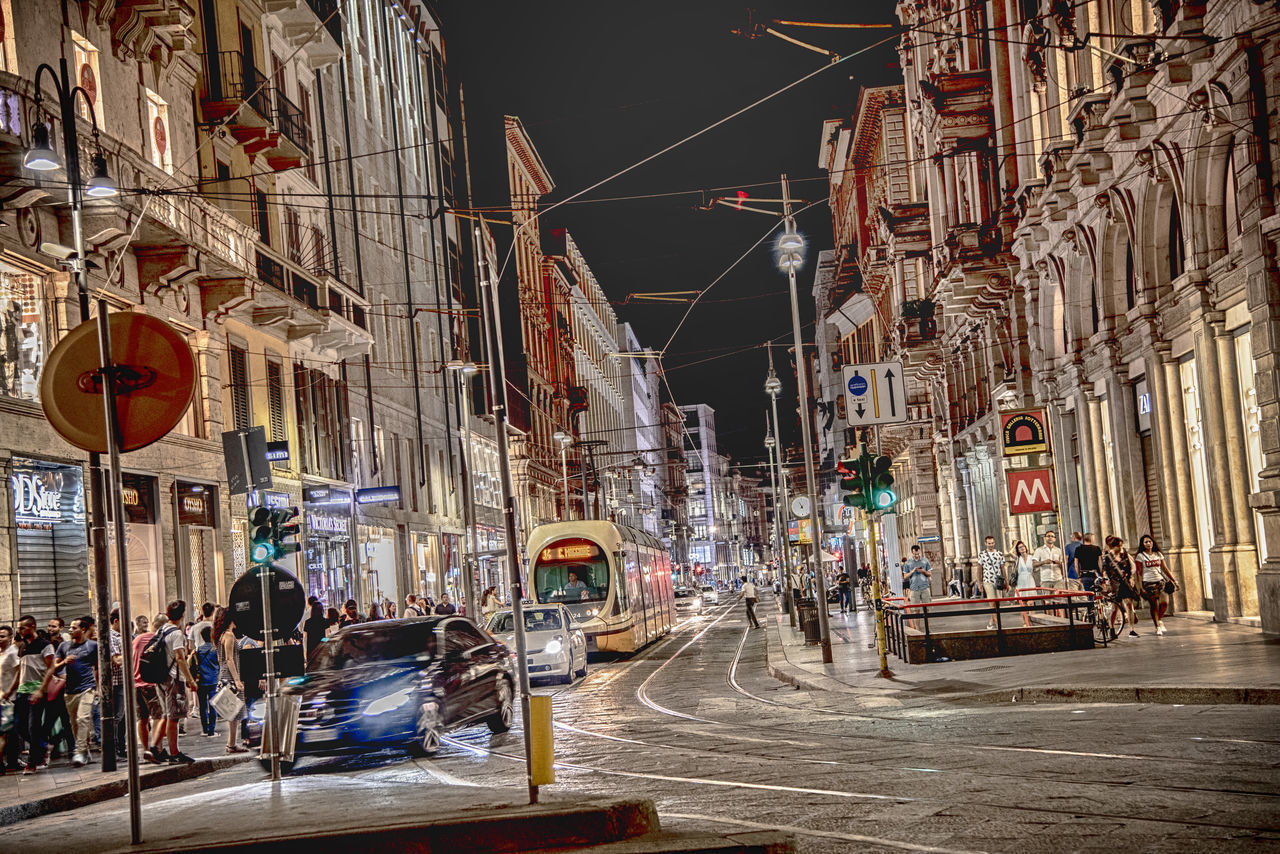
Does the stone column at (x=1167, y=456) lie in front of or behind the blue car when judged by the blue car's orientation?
behind

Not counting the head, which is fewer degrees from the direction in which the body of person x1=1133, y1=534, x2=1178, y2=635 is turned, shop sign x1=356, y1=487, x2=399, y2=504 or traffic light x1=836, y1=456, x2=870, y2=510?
the traffic light

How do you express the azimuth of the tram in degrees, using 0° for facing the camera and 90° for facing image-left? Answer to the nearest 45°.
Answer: approximately 45°

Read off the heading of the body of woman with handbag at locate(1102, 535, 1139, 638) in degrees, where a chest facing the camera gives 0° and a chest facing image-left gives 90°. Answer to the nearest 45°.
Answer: approximately 0°

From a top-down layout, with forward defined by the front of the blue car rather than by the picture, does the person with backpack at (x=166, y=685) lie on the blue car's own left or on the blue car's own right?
on the blue car's own right
